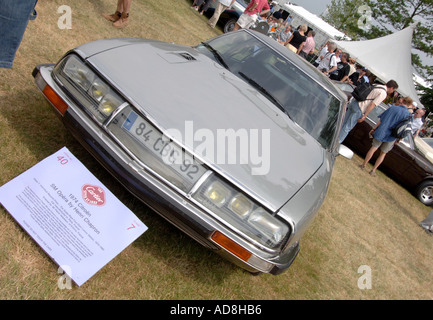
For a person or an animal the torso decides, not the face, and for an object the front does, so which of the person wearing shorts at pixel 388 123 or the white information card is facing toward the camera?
the white information card

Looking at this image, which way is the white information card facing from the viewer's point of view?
toward the camera

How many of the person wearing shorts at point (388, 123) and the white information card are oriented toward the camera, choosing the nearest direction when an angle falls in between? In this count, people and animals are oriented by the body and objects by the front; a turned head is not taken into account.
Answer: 1

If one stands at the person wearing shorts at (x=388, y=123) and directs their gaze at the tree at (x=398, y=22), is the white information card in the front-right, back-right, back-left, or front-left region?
back-left

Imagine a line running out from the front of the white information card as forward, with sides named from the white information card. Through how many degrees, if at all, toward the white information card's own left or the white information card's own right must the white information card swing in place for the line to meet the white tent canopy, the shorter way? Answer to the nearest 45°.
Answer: approximately 135° to the white information card's own left
